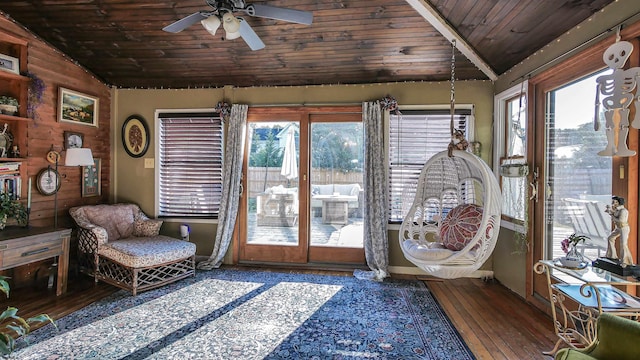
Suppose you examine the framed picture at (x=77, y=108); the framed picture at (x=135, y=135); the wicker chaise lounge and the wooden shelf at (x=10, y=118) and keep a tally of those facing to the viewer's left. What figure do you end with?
0

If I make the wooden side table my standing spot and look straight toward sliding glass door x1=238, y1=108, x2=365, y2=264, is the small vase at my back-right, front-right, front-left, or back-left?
front-right

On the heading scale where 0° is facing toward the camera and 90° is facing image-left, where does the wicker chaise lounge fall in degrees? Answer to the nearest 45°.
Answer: approximately 315°

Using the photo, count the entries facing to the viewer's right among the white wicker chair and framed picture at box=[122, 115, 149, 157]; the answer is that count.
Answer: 0

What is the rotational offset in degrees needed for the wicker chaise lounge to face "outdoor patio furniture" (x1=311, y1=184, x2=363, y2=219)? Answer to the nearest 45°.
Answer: approximately 45° to its left

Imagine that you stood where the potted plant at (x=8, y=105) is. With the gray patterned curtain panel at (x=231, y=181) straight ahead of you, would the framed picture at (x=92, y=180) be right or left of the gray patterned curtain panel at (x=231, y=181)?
left

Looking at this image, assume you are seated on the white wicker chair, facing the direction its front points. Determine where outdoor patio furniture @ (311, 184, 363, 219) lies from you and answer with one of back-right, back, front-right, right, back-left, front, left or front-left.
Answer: right

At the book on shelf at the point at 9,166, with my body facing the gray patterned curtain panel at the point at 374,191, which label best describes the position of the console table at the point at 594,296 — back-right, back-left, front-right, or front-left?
front-right

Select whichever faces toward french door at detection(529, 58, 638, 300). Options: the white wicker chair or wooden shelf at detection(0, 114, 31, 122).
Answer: the wooden shelf

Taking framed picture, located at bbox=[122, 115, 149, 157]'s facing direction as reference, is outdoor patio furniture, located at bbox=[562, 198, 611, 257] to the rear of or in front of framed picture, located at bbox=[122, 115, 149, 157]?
in front

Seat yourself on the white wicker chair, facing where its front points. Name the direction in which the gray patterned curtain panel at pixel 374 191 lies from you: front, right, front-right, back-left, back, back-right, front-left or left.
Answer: right

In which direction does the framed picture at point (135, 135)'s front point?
toward the camera

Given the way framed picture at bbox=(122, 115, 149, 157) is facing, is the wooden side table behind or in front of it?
in front

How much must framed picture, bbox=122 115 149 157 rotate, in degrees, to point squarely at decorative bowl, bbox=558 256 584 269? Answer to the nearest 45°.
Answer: approximately 45° to its left
